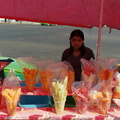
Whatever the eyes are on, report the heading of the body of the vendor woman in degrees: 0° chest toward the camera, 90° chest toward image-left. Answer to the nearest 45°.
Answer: approximately 0°

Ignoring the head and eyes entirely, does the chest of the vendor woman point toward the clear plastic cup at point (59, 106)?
yes

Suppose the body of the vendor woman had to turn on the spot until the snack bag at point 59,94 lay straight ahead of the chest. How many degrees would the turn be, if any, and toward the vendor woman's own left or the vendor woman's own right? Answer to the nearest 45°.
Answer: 0° — they already face it

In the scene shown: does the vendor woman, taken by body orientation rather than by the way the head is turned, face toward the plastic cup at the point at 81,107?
yes

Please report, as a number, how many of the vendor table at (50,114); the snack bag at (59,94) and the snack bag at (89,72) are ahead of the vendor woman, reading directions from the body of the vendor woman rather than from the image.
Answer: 3
